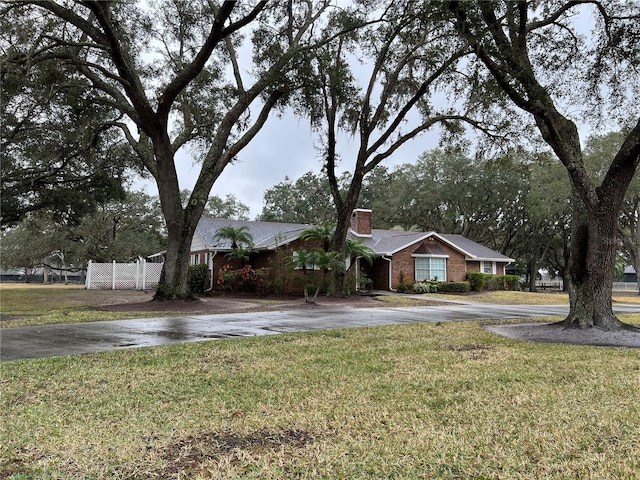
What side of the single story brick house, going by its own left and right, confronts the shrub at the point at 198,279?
right

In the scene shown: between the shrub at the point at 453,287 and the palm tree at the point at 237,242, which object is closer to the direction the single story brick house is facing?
the shrub

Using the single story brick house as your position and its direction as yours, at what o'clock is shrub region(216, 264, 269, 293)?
The shrub is roughly at 3 o'clock from the single story brick house.

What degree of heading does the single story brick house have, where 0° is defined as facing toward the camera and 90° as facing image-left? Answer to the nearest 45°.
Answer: approximately 315°

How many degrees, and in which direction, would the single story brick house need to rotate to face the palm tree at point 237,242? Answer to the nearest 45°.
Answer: approximately 90° to its right

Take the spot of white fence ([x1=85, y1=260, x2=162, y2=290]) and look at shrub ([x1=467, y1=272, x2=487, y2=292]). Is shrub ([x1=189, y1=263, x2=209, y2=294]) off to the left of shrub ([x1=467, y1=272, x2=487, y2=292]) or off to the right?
right

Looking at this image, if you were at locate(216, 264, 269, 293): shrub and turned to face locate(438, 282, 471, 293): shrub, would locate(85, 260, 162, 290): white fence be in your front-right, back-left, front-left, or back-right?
back-left

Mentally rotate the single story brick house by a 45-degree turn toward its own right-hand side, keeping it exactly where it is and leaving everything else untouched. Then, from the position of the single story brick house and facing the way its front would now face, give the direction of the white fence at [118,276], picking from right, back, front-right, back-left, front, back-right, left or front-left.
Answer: right

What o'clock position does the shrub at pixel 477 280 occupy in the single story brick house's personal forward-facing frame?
The shrub is roughly at 10 o'clock from the single story brick house.
